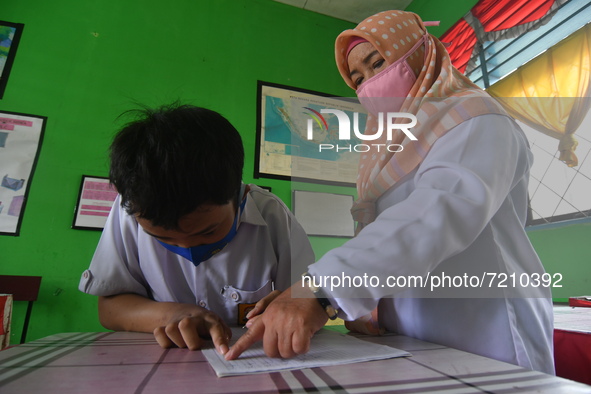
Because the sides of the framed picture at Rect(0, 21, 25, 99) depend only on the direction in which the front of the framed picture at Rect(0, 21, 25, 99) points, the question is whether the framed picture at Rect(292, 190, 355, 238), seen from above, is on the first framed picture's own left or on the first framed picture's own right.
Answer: on the first framed picture's own left

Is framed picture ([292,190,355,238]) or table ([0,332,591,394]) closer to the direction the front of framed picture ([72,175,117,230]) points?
the table

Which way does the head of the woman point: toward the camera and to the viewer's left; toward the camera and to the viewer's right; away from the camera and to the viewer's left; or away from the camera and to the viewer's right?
toward the camera and to the viewer's left

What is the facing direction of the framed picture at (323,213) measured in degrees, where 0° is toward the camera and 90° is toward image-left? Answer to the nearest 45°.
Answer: approximately 0°

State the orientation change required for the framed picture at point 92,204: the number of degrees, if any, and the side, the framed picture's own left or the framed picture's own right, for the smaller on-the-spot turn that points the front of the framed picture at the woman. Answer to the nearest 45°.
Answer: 0° — it already faces them

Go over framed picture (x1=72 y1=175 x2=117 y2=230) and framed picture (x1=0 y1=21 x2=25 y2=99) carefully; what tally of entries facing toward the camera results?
2

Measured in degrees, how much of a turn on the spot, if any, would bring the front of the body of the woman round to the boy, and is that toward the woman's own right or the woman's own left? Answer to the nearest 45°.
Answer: approximately 45° to the woman's own right

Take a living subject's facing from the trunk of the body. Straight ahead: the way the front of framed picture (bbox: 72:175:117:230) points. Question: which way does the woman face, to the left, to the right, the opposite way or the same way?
to the right

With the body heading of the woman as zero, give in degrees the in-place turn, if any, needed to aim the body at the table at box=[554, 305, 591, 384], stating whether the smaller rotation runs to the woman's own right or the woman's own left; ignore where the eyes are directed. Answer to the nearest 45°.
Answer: approximately 180°

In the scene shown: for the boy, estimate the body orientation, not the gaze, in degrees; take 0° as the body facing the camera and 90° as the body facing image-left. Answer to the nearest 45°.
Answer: approximately 0°
